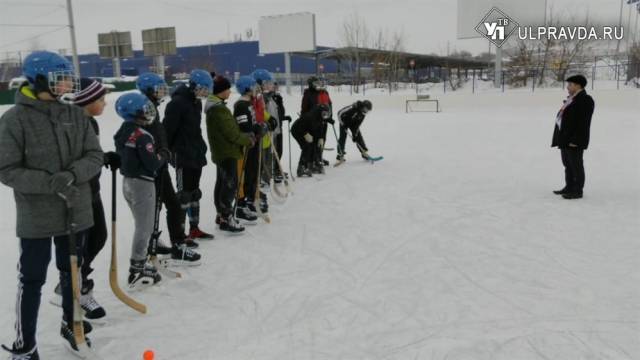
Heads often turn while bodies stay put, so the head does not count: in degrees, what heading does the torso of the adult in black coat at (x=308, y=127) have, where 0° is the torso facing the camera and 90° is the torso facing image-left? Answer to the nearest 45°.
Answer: approximately 270°

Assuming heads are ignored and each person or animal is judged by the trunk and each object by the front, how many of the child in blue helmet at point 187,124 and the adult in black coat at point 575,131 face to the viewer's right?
1

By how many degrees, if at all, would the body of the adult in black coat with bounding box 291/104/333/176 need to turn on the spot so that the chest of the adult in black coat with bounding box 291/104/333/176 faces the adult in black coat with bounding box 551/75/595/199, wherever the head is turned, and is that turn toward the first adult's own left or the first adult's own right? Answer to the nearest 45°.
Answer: approximately 45° to the first adult's own right

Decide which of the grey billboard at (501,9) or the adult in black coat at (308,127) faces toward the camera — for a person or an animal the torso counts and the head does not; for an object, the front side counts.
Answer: the grey billboard

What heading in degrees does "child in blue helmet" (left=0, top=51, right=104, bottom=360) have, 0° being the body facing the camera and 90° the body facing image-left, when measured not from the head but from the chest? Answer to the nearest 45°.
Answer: approximately 315°

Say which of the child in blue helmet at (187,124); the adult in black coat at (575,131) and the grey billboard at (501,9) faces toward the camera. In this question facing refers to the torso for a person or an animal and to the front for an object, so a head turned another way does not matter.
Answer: the grey billboard

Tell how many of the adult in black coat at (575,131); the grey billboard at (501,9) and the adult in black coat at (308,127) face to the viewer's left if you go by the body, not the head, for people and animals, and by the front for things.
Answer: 1

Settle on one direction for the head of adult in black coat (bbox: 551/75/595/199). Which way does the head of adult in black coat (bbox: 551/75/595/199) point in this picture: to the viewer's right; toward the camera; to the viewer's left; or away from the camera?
to the viewer's left

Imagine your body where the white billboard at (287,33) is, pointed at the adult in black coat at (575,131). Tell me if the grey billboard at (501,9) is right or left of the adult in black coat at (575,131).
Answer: left

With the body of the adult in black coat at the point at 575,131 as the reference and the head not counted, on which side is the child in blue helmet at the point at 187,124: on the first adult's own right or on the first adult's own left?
on the first adult's own left

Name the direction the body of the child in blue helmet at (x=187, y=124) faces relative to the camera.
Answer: to the viewer's right
